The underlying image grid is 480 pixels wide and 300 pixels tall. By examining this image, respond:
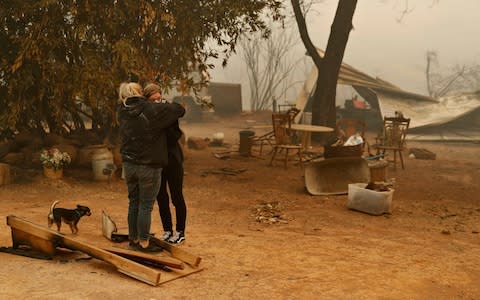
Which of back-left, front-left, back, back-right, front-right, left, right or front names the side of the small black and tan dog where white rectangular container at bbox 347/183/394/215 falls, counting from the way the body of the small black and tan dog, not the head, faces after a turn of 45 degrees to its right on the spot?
front-left

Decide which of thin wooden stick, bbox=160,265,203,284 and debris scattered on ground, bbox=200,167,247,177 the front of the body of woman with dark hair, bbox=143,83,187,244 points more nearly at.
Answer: the thin wooden stick

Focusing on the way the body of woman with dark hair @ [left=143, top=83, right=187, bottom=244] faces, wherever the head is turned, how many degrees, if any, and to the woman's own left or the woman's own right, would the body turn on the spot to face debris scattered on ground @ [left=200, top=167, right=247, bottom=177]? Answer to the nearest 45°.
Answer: approximately 135° to the woman's own right

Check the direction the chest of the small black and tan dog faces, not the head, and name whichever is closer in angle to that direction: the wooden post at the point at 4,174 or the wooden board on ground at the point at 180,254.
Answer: the wooden board on ground

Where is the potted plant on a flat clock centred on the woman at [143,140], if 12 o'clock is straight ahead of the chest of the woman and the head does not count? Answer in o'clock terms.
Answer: The potted plant is roughly at 10 o'clock from the woman.

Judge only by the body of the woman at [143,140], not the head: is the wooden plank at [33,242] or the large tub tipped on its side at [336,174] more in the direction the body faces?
the large tub tipped on its side

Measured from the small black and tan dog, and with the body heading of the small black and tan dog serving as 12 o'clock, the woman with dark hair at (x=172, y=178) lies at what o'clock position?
The woman with dark hair is roughly at 1 o'clock from the small black and tan dog.

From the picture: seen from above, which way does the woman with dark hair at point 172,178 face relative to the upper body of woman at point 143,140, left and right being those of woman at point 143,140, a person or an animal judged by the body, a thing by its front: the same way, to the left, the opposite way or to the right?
the opposite way

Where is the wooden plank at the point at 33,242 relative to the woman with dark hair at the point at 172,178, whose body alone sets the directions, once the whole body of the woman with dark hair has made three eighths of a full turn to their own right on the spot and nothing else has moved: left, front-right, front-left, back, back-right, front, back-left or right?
left

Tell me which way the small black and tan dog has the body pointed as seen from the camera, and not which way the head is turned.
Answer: to the viewer's right

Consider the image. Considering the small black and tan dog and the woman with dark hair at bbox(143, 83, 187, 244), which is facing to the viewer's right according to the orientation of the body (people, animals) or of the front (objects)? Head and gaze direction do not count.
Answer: the small black and tan dog

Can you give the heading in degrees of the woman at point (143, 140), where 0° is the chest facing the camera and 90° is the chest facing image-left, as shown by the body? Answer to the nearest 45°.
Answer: approximately 225°

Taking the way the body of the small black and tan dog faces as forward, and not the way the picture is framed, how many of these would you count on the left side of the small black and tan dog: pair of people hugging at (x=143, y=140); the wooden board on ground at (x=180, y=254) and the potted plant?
1

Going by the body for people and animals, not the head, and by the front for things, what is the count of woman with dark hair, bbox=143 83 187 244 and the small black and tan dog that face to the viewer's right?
1
